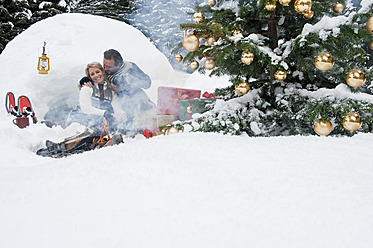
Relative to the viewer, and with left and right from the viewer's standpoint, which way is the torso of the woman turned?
facing the viewer

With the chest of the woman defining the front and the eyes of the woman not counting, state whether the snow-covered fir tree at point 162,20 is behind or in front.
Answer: behind

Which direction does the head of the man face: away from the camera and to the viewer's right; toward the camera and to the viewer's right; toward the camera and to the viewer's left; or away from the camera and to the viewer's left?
toward the camera and to the viewer's left

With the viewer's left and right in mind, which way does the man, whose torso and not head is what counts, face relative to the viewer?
facing the viewer and to the left of the viewer

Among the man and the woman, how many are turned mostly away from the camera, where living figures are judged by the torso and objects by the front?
0

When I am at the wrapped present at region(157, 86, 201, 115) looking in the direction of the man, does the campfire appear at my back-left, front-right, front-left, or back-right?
front-left

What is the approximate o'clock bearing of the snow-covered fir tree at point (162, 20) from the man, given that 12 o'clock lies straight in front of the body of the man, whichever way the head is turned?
The snow-covered fir tree is roughly at 5 o'clock from the man.

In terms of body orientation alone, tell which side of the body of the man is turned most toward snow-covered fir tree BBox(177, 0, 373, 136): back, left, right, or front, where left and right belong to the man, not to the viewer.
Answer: left
